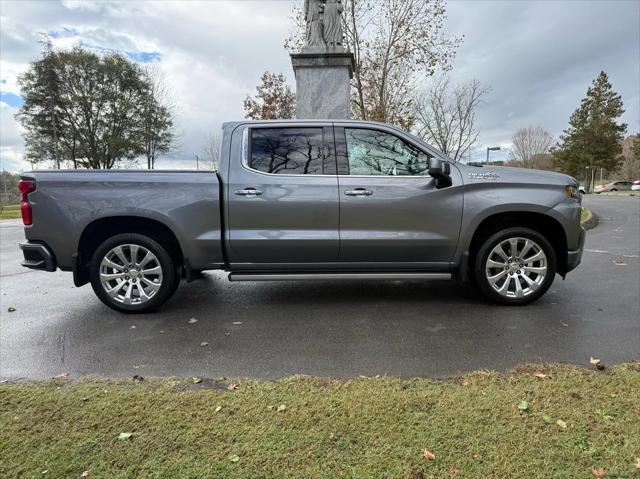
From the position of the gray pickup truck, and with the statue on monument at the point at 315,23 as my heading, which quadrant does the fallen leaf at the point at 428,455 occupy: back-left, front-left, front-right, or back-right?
back-right

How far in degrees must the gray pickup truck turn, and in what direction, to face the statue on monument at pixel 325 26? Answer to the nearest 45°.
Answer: approximately 90° to its left

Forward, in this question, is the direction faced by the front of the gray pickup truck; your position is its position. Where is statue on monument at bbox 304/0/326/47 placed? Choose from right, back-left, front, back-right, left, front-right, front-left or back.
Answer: left

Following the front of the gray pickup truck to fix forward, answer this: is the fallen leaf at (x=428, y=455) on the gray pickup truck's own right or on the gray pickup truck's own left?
on the gray pickup truck's own right

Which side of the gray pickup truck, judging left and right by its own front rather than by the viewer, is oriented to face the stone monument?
left

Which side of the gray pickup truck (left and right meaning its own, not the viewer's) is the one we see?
right
